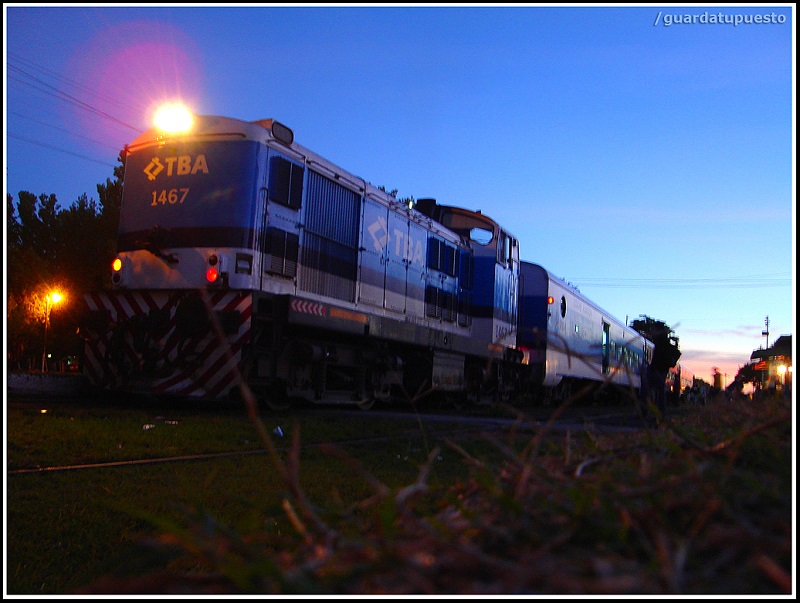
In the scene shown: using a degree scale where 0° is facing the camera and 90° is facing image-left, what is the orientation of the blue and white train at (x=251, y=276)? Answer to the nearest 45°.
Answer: approximately 45°

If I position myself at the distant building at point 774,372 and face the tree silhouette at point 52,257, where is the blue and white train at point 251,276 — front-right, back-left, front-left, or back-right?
front-left

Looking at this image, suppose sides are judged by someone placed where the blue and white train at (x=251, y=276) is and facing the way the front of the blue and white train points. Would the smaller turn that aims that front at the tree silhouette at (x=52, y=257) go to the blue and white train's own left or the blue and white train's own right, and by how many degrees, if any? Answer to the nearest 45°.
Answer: approximately 90° to the blue and white train's own right
